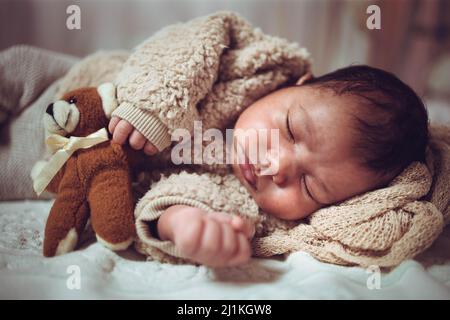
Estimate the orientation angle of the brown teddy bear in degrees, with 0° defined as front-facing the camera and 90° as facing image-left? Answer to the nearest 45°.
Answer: approximately 45°
